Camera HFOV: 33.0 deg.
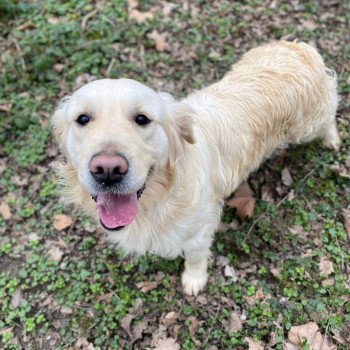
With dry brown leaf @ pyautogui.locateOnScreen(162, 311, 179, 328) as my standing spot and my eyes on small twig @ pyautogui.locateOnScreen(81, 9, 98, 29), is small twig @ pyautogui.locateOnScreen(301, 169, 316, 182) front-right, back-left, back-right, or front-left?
front-right

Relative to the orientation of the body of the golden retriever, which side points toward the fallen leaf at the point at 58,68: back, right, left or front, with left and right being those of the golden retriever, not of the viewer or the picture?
right

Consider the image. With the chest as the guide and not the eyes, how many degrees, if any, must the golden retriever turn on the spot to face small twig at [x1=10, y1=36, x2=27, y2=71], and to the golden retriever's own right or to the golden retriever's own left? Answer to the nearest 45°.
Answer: approximately 90° to the golden retriever's own right

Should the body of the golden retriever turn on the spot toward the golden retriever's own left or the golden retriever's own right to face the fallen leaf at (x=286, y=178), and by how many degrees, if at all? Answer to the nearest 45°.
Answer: approximately 180°

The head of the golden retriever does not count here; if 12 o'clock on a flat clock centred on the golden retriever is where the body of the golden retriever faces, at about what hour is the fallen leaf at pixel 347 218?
The fallen leaf is roughly at 7 o'clock from the golden retriever.

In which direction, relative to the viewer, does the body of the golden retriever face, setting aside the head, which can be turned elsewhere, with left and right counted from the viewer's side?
facing the viewer and to the left of the viewer

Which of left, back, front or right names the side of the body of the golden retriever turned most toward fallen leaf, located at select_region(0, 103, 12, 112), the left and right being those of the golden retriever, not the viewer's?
right

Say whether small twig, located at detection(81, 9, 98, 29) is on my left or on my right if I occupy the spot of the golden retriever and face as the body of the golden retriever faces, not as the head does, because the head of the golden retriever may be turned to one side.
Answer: on my right

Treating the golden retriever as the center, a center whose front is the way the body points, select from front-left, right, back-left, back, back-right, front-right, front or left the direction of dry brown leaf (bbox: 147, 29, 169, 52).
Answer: back-right

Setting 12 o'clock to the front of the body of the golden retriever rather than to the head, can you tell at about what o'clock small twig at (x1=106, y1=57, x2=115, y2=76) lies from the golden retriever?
The small twig is roughly at 4 o'clock from the golden retriever.

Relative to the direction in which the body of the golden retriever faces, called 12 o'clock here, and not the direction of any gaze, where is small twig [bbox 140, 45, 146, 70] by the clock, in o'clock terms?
The small twig is roughly at 4 o'clock from the golden retriever.

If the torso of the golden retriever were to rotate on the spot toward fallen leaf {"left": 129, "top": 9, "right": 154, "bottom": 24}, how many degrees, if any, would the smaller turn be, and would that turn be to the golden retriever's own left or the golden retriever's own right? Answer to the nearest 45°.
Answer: approximately 135° to the golden retriever's own right

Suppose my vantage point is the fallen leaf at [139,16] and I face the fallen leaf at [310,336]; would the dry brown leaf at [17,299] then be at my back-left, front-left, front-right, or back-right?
front-right
